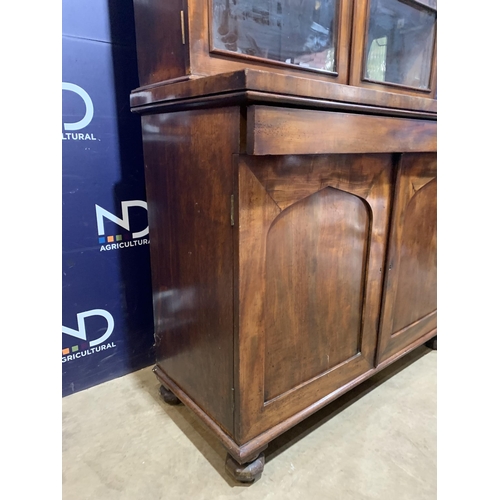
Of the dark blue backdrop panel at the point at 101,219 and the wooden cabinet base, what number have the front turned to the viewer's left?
0

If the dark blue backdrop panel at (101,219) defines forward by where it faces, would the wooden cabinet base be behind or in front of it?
in front

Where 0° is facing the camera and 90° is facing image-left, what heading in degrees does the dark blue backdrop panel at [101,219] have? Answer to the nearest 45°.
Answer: approximately 315°

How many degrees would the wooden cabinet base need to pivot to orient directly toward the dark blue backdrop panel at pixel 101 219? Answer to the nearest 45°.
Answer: approximately 180°
